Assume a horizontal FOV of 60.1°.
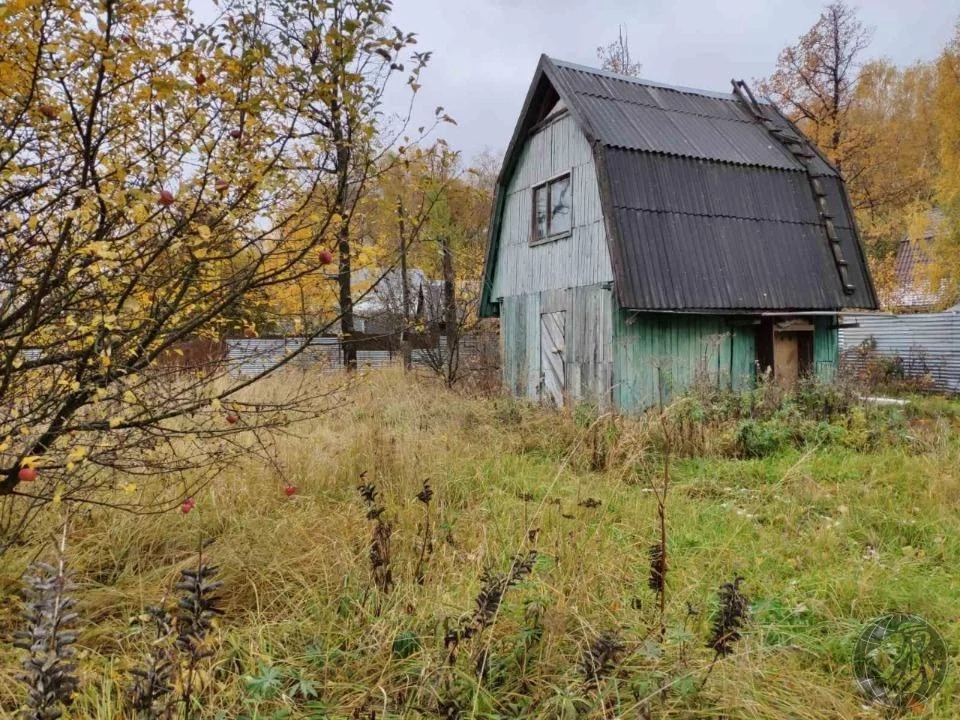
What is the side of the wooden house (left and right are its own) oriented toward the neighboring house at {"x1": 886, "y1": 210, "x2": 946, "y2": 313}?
back

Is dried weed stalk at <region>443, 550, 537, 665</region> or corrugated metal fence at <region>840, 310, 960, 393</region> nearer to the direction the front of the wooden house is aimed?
the dried weed stalk

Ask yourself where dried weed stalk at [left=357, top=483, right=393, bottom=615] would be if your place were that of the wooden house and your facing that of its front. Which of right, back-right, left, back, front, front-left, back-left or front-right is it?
front-left

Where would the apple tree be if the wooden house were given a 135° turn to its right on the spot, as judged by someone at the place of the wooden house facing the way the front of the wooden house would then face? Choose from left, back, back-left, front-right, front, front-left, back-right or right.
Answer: back

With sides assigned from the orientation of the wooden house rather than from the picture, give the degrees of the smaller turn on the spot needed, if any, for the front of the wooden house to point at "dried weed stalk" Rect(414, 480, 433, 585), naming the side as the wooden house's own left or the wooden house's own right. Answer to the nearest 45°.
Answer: approximately 45° to the wooden house's own left

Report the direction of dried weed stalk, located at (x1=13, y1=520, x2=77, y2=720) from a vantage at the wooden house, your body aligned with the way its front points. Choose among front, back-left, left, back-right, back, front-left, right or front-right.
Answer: front-left

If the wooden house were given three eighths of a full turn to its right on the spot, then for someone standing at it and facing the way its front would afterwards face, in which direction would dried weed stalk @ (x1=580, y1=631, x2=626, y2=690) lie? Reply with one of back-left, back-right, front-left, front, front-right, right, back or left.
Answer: back

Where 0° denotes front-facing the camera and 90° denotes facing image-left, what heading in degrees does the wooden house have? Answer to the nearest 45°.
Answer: approximately 45°

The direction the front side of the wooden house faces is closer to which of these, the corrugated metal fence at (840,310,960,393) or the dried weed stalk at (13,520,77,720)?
the dried weed stalk

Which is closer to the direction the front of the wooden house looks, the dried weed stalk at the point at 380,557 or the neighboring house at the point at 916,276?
the dried weed stalk

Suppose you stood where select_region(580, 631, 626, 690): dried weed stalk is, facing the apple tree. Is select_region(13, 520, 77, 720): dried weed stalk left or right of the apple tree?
left

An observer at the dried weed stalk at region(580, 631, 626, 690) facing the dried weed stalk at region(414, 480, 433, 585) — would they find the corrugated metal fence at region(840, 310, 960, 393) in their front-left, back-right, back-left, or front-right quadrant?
front-right

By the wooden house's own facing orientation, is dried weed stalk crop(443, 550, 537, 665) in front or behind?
in front
